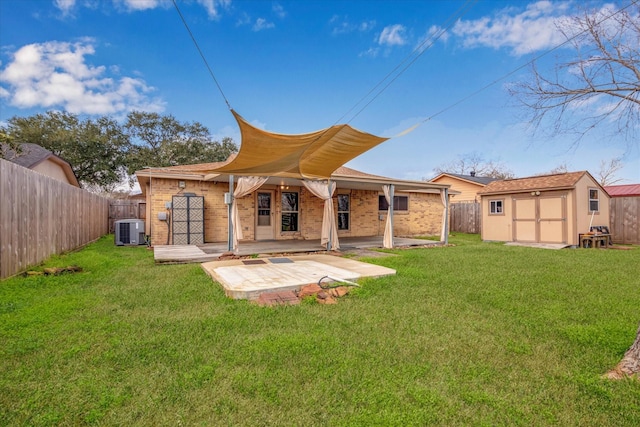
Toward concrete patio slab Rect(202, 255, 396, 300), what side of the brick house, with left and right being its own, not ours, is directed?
back

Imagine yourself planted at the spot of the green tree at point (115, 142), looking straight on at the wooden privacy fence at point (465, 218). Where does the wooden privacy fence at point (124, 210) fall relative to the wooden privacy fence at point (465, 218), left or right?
right

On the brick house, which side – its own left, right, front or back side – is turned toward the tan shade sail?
back

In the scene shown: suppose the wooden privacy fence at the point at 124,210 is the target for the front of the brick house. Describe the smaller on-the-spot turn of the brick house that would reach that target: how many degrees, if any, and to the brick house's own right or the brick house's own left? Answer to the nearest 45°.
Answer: approximately 45° to the brick house's own left

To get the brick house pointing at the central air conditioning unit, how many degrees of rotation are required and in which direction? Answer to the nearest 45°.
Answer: approximately 90° to its left

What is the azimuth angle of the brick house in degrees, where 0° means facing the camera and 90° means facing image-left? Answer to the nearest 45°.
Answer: approximately 180°

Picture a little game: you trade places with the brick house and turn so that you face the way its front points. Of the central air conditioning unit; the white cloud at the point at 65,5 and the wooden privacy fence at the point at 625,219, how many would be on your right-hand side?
1

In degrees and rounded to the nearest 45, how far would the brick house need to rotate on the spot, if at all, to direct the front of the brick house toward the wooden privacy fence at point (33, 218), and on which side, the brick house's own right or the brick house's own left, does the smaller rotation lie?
approximately 135° to the brick house's own left

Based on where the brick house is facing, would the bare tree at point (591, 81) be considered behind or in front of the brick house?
behind

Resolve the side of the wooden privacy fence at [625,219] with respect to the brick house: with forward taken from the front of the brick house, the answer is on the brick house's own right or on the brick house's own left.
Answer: on the brick house's own right

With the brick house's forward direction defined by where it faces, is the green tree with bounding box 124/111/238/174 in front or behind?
in front
